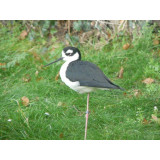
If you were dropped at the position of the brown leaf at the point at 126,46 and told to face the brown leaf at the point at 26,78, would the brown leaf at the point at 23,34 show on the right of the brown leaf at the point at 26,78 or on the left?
right

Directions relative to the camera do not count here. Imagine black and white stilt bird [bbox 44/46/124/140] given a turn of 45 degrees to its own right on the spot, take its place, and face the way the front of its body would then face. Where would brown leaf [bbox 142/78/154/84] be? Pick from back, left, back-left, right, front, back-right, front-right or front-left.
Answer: right

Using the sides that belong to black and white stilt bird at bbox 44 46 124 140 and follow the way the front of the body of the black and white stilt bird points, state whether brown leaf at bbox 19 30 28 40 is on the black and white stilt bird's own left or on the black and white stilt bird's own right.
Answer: on the black and white stilt bird's own right

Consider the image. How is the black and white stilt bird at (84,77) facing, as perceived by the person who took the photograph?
facing to the left of the viewer

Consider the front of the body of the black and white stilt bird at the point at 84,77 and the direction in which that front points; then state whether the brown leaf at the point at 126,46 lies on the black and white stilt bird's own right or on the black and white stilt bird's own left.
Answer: on the black and white stilt bird's own right
